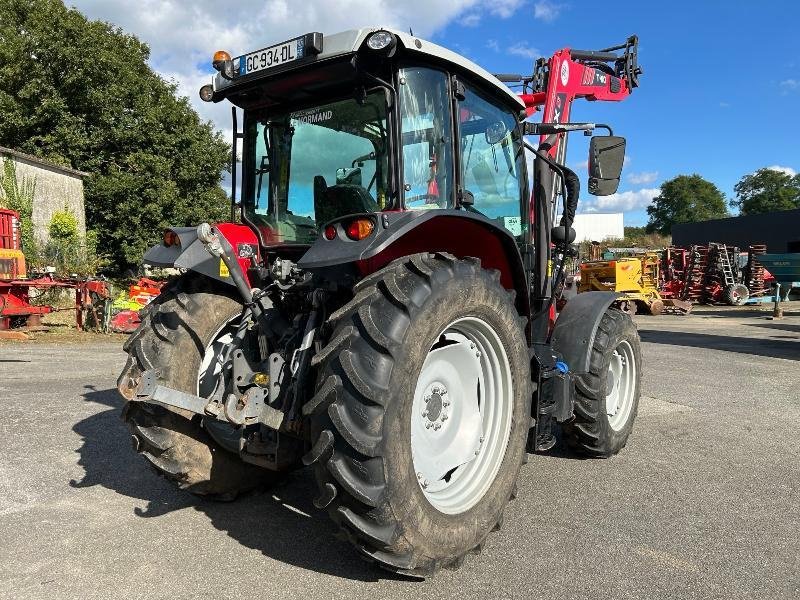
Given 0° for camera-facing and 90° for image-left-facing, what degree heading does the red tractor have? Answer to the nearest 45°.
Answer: approximately 225°

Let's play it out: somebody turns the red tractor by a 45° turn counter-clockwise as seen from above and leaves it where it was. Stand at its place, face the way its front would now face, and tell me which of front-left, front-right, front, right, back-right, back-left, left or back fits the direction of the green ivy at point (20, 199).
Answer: front-left

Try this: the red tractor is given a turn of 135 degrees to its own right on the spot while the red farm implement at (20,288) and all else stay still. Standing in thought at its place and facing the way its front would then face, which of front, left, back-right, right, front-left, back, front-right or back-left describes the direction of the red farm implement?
back-right

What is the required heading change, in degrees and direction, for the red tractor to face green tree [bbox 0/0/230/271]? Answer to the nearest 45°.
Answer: approximately 90° to its left

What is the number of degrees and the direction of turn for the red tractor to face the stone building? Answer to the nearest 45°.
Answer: approximately 90° to its left
